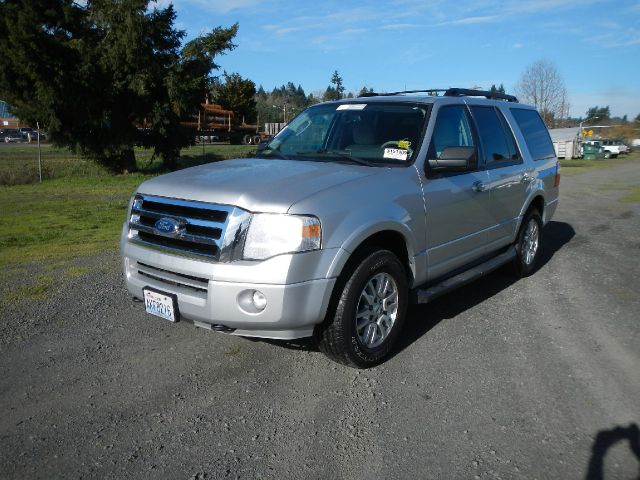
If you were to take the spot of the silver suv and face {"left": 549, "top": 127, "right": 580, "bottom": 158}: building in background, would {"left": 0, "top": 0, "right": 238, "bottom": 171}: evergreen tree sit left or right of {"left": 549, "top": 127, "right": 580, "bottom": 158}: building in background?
left

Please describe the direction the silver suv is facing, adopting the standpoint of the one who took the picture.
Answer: facing the viewer and to the left of the viewer

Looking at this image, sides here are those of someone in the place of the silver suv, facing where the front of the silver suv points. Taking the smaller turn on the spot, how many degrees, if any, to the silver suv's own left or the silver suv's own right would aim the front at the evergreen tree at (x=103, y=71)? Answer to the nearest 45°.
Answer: approximately 90° to the silver suv's own right

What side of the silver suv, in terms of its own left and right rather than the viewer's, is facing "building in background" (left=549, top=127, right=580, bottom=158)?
back
